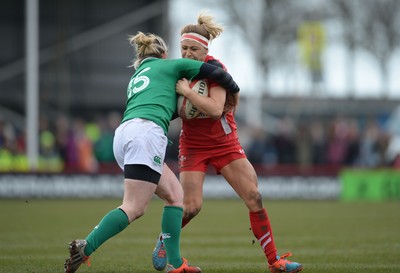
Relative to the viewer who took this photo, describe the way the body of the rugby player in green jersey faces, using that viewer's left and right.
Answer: facing away from the viewer and to the right of the viewer

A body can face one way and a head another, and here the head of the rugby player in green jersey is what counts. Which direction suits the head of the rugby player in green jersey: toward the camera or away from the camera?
away from the camera
